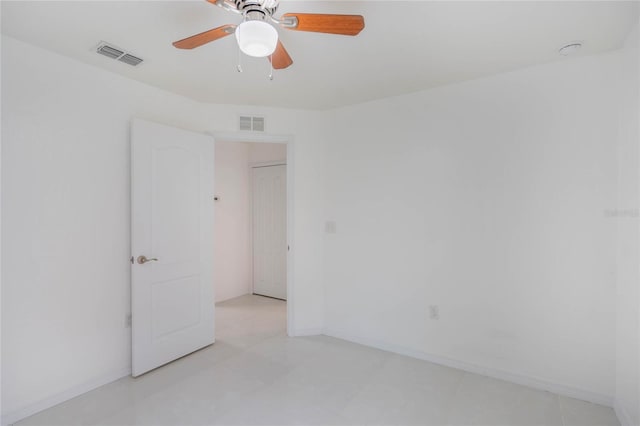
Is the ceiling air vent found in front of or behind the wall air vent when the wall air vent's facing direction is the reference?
in front

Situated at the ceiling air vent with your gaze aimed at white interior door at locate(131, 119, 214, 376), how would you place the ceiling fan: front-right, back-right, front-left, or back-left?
back-right

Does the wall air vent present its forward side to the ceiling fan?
yes

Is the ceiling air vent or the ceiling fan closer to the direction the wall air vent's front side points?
the ceiling fan

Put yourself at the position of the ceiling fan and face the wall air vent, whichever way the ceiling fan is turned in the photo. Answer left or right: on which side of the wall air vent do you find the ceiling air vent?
left

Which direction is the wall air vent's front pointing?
toward the camera

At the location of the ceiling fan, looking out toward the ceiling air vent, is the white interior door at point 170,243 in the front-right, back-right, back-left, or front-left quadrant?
front-right

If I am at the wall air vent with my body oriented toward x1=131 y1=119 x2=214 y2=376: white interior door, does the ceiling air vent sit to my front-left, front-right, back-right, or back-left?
front-left

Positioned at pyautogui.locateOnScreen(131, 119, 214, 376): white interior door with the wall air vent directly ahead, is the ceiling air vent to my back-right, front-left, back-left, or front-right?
back-right
